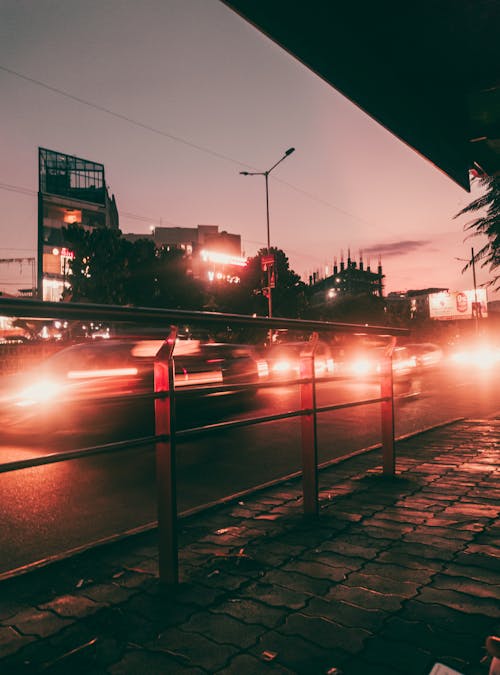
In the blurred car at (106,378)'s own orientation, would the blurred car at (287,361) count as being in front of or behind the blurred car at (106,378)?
behind

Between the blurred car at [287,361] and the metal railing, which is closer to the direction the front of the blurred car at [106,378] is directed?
the metal railing

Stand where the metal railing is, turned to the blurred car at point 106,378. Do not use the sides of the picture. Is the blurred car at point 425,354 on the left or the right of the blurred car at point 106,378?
right

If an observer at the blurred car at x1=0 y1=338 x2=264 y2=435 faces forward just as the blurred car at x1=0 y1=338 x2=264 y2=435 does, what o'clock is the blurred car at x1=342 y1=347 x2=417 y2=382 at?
the blurred car at x1=342 y1=347 x2=417 y2=382 is roughly at 6 o'clock from the blurred car at x1=0 y1=338 x2=264 y2=435.

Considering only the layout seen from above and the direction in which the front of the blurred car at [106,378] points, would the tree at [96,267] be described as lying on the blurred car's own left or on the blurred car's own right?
on the blurred car's own right

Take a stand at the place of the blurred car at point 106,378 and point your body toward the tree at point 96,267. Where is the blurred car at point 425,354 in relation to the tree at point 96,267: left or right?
right

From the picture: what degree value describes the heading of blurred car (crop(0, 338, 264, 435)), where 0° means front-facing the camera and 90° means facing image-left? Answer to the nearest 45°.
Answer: approximately 45°

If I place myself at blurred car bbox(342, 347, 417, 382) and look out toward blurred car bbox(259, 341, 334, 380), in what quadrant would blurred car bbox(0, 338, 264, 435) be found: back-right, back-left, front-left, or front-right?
front-left

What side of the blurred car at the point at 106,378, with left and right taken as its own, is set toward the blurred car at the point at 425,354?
back

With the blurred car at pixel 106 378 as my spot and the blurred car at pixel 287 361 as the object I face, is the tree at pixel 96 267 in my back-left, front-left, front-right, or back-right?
front-left
